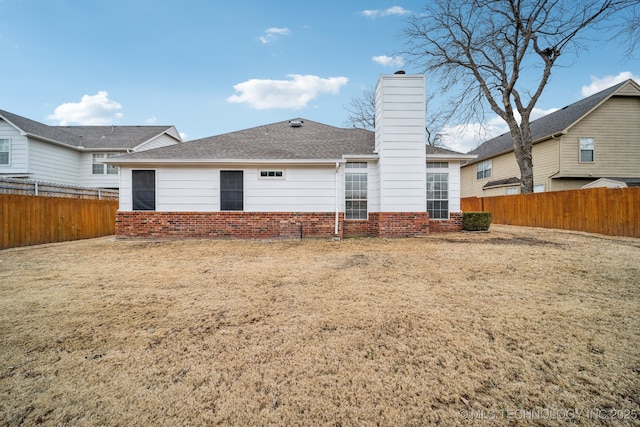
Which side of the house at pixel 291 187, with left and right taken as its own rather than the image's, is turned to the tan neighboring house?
right

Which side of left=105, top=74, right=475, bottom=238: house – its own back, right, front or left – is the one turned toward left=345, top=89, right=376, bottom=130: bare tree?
front

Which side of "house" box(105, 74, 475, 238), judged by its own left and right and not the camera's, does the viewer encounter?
back

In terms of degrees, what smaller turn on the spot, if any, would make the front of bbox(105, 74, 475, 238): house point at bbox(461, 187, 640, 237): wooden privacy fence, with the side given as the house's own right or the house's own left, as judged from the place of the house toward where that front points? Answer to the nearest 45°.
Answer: approximately 90° to the house's own right

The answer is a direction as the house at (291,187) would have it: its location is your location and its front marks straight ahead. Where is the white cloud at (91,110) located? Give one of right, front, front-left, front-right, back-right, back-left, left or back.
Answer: front-left

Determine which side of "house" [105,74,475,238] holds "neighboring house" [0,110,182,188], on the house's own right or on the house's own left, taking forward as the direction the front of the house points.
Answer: on the house's own left

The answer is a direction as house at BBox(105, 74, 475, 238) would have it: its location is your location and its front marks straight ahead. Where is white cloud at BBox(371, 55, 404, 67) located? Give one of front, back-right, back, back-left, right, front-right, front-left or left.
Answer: front-right
